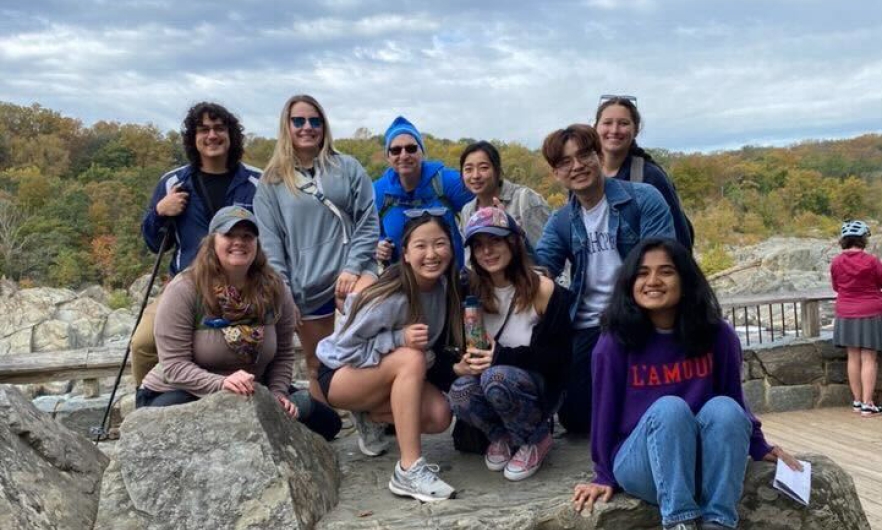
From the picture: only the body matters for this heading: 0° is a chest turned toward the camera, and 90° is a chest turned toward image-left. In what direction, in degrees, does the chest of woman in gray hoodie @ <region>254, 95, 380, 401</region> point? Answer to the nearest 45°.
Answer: approximately 0°

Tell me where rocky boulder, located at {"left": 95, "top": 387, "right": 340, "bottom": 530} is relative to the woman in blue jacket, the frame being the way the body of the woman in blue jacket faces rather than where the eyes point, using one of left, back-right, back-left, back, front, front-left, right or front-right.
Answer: front-right

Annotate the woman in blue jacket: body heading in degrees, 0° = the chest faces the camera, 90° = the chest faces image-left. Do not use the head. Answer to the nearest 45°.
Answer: approximately 0°

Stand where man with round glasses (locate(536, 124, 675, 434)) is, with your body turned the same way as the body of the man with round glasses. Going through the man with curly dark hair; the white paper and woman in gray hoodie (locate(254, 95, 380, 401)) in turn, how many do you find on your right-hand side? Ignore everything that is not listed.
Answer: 2

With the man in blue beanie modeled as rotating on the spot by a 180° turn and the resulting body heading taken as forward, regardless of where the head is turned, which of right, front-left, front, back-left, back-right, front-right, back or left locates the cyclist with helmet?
front-right

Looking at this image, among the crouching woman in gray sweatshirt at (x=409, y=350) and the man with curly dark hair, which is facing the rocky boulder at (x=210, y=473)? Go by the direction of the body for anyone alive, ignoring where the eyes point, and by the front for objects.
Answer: the man with curly dark hair
